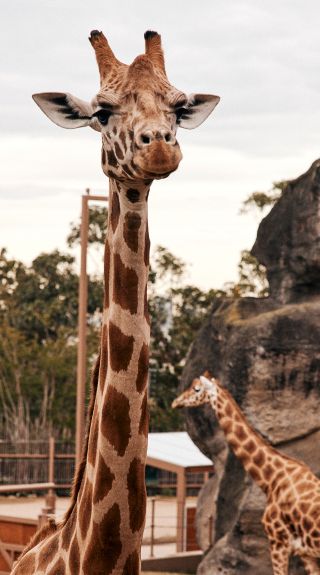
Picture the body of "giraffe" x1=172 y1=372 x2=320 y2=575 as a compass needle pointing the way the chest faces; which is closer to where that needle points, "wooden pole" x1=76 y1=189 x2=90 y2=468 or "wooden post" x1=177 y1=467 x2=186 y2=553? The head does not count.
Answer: the wooden pole

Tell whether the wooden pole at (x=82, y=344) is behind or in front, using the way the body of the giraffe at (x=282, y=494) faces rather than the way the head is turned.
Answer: in front

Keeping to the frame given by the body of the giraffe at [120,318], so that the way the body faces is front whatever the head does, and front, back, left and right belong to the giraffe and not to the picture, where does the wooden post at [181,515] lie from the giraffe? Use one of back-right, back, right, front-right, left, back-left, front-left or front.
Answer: back-left

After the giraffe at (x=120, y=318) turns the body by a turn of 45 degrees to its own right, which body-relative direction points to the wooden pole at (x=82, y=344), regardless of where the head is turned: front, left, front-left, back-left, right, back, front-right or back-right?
back

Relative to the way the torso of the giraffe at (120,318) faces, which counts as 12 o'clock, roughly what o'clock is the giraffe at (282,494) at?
the giraffe at (282,494) is roughly at 8 o'clock from the giraffe at (120,318).

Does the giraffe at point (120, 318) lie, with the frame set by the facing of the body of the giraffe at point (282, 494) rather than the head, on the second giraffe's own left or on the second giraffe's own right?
on the second giraffe's own left

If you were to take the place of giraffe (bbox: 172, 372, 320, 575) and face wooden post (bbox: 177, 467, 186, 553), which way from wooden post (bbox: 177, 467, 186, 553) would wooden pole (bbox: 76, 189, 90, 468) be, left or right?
left

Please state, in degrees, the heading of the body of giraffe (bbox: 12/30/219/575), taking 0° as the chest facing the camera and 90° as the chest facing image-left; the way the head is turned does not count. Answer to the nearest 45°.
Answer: approximately 315°

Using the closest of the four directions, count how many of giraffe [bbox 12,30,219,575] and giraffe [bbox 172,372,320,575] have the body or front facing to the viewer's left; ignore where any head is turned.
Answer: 1

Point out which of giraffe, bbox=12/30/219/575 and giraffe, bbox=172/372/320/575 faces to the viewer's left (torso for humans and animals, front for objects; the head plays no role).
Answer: giraffe, bbox=172/372/320/575

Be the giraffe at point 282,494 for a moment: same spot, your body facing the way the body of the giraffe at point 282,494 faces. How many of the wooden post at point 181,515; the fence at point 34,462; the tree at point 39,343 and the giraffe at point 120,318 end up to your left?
1

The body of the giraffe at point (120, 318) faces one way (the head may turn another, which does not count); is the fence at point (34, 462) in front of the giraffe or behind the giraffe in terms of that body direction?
behind

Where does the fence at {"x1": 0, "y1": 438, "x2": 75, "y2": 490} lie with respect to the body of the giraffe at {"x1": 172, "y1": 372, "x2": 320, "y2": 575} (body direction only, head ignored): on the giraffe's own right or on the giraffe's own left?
on the giraffe's own right

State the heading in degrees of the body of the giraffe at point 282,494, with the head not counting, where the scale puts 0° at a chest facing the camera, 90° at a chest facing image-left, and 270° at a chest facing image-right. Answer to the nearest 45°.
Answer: approximately 90°
